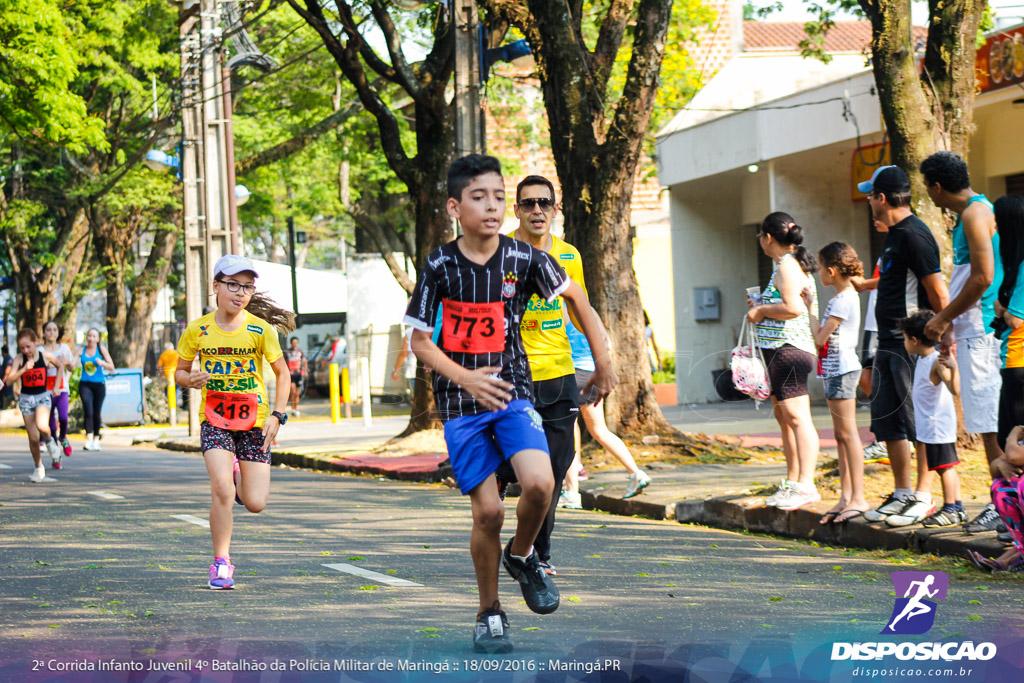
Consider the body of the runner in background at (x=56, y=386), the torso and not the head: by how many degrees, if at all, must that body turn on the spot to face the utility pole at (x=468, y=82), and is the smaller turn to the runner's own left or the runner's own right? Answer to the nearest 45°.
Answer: approximately 45° to the runner's own left

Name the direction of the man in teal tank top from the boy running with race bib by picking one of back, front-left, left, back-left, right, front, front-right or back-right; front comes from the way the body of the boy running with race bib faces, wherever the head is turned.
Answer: back-left

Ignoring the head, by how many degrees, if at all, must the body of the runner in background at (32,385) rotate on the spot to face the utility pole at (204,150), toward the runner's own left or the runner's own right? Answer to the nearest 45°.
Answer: approximately 135° to the runner's own left

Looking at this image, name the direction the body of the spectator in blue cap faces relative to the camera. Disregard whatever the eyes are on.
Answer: to the viewer's left

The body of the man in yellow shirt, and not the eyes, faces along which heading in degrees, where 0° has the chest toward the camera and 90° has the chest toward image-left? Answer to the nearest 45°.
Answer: approximately 0°

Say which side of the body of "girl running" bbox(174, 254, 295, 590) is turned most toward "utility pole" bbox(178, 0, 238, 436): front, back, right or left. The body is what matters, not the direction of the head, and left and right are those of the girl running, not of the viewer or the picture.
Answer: back

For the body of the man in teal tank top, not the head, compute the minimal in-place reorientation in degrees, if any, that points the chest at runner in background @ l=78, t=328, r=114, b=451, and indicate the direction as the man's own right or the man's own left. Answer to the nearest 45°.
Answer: approximately 45° to the man's own right

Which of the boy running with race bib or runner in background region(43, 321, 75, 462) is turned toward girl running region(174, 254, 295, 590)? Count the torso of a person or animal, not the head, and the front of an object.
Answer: the runner in background

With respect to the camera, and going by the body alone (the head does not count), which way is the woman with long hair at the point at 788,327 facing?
to the viewer's left

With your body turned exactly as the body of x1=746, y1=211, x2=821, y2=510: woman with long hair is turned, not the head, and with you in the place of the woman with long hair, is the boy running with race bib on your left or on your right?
on your left

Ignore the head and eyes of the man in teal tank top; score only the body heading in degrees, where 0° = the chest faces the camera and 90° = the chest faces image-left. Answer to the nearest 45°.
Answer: approximately 90°
